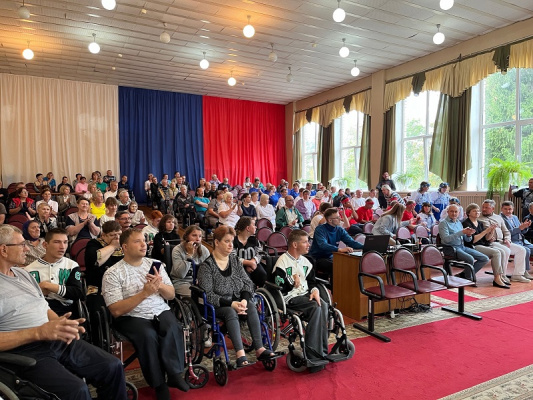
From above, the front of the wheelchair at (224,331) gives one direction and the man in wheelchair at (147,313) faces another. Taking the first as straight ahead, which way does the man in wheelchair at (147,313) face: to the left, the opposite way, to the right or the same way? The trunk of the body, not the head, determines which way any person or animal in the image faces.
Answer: the same way

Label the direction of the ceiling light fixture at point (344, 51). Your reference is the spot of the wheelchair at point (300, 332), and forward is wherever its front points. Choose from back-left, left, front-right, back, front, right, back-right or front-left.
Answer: back-left

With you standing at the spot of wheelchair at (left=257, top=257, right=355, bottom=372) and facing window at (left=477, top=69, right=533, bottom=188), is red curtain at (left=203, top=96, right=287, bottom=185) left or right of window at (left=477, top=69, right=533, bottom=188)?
left

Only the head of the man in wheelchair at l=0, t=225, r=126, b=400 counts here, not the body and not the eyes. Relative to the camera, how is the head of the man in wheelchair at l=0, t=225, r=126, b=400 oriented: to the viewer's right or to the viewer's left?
to the viewer's right

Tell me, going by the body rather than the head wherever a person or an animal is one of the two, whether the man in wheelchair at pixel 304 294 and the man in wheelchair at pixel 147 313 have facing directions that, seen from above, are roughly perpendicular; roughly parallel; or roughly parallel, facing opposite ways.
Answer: roughly parallel

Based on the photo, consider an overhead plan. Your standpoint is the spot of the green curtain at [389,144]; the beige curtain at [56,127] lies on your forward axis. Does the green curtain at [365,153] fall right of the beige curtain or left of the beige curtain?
right

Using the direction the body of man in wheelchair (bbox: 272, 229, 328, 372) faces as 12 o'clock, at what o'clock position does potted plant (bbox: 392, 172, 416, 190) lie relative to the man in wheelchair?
The potted plant is roughly at 8 o'clock from the man in wheelchair.

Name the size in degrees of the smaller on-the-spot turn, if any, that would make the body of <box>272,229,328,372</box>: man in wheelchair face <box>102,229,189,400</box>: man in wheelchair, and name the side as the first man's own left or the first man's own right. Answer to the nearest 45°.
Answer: approximately 90° to the first man's own right
